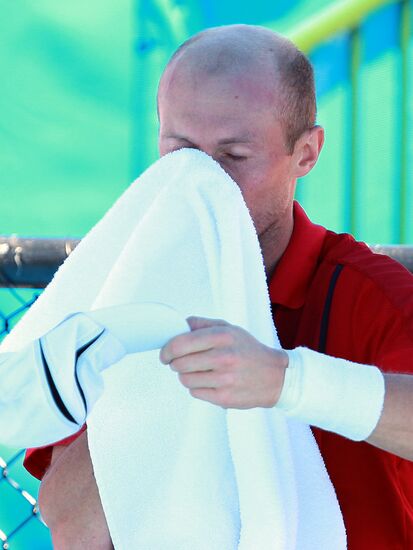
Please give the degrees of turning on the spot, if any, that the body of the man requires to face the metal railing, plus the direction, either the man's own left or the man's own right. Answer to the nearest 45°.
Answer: approximately 135° to the man's own right

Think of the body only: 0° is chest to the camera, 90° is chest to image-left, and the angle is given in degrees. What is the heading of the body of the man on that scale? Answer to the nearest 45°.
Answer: approximately 45°

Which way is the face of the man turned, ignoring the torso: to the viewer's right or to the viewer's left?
to the viewer's left

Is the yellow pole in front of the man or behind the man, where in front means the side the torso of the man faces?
behind
